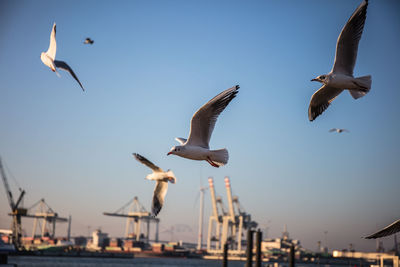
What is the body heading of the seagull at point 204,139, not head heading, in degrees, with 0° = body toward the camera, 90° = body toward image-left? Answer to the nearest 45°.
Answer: approximately 90°

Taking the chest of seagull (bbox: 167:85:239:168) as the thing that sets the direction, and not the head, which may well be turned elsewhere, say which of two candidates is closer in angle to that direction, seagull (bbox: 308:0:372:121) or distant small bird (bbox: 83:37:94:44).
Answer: the distant small bird

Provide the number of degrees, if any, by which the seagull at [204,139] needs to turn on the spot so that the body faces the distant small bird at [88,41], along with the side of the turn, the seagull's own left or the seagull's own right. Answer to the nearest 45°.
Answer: approximately 45° to the seagull's own right

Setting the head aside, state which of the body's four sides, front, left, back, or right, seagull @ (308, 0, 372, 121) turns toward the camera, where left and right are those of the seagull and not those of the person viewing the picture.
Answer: left

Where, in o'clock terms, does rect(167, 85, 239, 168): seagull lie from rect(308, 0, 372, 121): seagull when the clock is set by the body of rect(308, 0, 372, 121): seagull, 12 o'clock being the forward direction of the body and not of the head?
rect(167, 85, 239, 168): seagull is roughly at 12 o'clock from rect(308, 0, 372, 121): seagull.

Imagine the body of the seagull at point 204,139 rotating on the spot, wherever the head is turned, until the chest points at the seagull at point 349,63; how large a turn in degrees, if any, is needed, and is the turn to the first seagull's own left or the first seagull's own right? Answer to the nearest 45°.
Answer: approximately 180°
